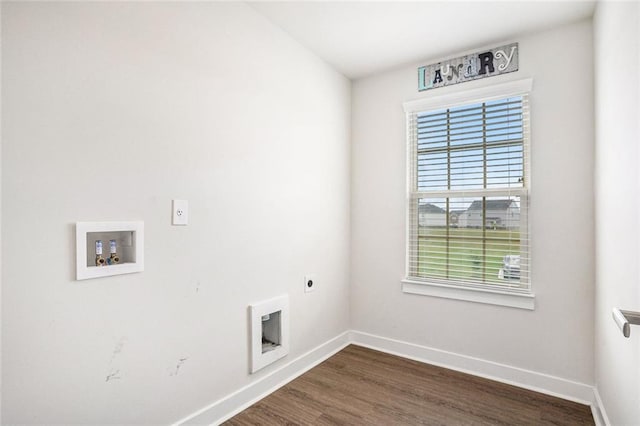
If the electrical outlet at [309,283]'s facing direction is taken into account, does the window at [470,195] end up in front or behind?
in front

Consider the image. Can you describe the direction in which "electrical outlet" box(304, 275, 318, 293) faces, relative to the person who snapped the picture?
facing the viewer and to the right of the viewer

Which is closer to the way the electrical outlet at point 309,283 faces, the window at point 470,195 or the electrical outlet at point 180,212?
the window

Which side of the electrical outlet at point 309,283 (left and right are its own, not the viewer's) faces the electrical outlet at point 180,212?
right

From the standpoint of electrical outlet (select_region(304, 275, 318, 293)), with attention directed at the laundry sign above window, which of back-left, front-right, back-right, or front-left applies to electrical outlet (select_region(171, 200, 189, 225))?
back-right
